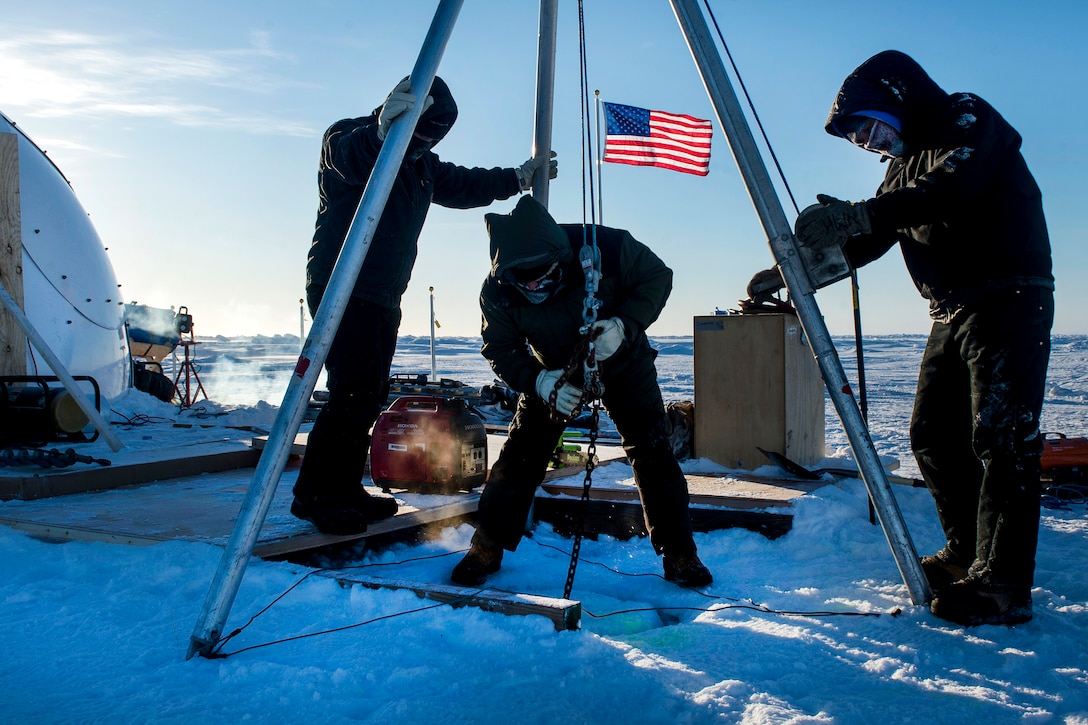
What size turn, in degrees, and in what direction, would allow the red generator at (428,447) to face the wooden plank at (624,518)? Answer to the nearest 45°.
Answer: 0° — it already faces it

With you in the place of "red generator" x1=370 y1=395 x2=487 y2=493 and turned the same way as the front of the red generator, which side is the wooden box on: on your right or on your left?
on your left

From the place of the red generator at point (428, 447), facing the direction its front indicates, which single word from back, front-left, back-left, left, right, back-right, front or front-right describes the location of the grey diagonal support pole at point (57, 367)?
back

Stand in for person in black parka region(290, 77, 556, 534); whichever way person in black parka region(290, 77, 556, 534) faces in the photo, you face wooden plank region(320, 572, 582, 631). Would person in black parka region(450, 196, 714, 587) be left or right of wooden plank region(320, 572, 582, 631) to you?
left

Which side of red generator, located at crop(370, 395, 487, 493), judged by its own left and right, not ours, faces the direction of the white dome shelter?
back

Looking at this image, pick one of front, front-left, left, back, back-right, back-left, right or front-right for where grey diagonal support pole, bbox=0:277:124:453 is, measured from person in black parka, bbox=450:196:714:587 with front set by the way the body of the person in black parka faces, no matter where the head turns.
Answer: back-right

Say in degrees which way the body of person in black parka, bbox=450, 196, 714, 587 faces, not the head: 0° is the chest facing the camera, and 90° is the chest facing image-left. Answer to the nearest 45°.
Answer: approximately 0°

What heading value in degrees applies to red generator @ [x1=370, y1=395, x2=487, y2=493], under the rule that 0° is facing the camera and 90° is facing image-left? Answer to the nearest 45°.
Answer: approximately 315°

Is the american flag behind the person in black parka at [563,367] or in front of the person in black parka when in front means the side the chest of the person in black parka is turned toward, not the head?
behind

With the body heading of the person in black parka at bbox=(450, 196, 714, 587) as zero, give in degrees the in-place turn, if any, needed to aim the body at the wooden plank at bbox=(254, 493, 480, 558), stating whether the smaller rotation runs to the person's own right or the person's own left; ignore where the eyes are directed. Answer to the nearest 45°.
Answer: approximately 135° to the person's own right
